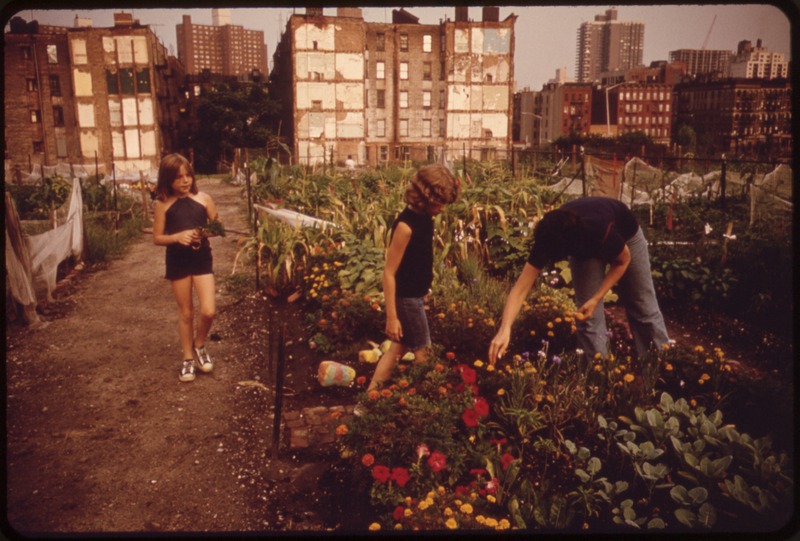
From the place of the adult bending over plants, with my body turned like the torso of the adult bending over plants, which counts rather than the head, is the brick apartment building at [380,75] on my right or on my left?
on my right

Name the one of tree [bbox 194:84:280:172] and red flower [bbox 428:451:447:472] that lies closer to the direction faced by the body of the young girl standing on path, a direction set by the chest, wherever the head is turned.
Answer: the red flower

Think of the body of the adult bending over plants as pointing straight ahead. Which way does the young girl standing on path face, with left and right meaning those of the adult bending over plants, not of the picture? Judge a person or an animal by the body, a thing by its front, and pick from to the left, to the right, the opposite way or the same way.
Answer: to the left

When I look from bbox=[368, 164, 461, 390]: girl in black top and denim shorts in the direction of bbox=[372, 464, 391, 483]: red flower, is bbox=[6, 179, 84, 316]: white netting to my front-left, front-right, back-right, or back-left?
back-right

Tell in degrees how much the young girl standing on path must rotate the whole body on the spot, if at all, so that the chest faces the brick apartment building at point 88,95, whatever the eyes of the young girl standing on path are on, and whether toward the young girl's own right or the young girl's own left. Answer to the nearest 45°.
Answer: approximately 180°

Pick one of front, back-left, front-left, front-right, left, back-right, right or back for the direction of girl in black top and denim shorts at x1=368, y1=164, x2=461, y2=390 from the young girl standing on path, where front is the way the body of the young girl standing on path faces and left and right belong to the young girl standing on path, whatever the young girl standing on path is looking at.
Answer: front-left

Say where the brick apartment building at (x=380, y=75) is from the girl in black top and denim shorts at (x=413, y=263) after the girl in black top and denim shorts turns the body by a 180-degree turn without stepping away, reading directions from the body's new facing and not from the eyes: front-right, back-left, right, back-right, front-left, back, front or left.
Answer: right

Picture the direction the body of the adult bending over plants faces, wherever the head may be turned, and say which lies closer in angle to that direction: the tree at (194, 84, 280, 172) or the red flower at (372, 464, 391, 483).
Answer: the red flower

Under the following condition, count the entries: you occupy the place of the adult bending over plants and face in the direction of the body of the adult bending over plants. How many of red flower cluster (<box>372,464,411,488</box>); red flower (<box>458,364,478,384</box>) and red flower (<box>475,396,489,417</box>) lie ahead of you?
3

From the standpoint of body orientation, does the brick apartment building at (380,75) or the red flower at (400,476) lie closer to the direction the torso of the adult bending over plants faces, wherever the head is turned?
the red flower

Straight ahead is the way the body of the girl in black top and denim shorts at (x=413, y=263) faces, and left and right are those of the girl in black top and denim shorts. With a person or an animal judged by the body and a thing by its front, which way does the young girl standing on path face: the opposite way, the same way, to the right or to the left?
to the right

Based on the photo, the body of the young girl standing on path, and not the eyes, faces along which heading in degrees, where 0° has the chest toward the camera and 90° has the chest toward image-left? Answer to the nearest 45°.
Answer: approximately 0°

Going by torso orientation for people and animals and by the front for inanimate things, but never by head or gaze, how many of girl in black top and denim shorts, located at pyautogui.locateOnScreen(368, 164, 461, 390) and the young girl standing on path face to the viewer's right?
1

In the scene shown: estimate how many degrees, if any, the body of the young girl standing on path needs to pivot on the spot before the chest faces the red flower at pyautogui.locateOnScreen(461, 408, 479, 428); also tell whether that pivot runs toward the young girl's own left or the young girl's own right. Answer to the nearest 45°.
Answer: approximately 45° to the young girl's own left

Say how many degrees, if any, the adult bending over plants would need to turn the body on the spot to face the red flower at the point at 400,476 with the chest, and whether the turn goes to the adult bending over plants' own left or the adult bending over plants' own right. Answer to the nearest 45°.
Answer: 0° — they already face it

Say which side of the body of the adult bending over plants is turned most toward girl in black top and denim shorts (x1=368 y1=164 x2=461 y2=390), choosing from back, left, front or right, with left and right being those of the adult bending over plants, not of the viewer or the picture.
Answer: front

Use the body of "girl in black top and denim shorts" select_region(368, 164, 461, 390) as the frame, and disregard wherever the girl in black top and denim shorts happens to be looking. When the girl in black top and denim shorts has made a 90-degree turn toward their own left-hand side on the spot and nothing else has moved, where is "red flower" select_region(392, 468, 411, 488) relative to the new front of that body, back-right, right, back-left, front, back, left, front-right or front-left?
back
